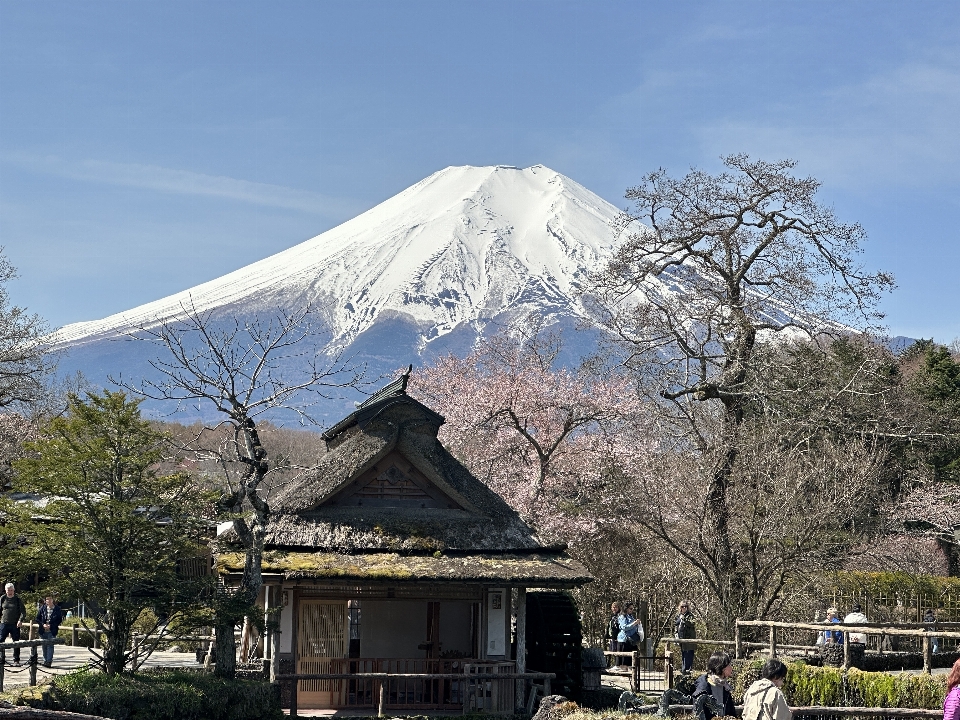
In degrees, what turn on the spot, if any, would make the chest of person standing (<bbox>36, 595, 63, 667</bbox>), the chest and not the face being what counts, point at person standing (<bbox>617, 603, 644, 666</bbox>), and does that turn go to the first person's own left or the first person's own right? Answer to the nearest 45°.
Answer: approximately 90° to the first person's own left

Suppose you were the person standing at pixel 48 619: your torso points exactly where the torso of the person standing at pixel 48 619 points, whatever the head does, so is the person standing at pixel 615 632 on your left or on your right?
on your left

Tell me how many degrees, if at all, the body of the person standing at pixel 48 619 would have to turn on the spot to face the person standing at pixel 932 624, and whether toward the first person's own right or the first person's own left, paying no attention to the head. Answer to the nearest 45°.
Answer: approximately 90° to the first person's own left

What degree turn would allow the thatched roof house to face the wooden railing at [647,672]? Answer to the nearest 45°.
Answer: approximately 135° to its left

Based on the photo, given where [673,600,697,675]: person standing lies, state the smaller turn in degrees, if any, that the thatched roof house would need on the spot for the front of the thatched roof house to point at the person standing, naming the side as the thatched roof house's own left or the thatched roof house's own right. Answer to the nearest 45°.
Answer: approximately 135° to the thatched roof house's own left

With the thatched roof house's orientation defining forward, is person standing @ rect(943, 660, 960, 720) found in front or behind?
in front

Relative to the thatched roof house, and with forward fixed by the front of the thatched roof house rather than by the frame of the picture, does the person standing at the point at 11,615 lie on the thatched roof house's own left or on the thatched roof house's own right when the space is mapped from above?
on the thatched roof house's own right

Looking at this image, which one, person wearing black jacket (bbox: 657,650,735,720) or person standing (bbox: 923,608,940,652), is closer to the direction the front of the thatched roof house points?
the person wearing black jacket

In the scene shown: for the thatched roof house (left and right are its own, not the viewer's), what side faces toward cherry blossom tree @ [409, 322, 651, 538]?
back

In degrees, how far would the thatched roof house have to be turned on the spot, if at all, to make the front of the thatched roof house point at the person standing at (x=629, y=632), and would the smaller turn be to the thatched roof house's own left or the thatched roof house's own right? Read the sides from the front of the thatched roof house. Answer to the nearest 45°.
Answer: approximately 135° to the thatched roof house's own left
